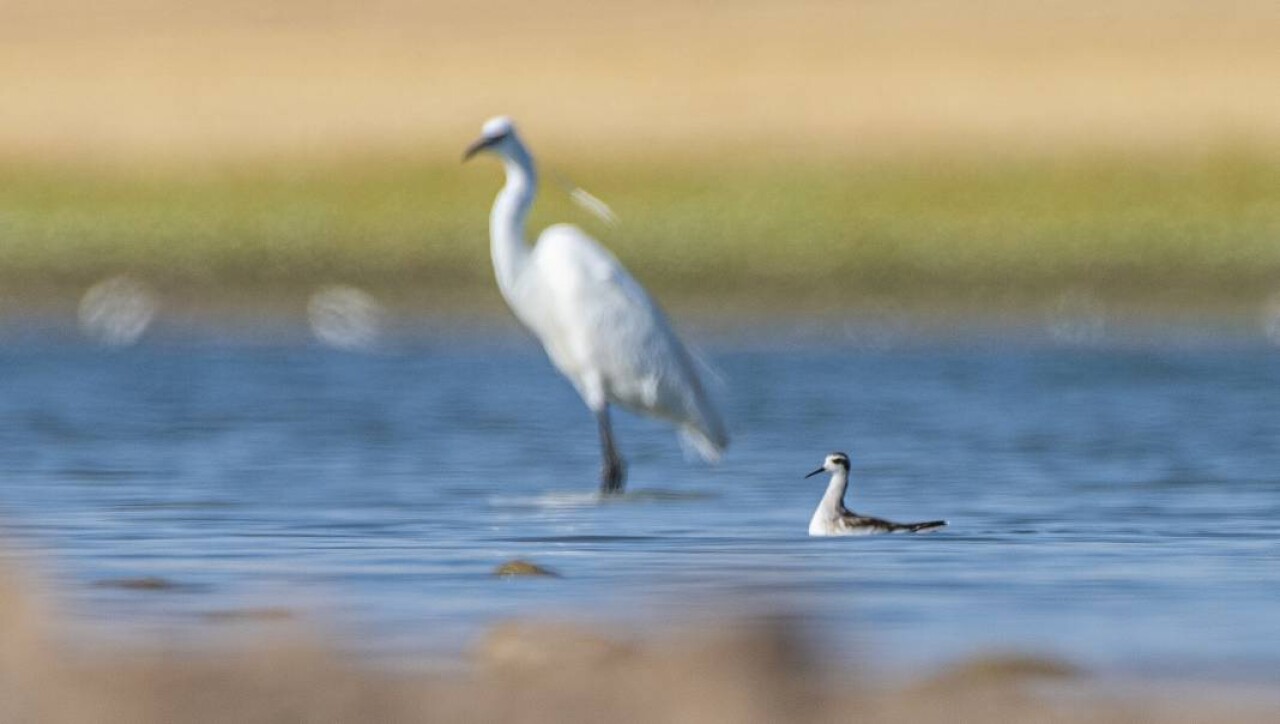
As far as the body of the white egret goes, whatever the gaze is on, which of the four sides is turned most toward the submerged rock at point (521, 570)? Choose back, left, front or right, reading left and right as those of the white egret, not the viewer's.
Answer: left

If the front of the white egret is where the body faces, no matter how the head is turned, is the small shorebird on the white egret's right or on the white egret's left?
on the white egret's left

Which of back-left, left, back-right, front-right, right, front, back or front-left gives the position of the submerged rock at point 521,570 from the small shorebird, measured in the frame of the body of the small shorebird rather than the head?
front-left

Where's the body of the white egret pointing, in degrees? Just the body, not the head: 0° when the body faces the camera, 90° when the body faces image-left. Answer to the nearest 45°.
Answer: approximately 90°

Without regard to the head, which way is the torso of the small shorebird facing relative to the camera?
to the viewer's left

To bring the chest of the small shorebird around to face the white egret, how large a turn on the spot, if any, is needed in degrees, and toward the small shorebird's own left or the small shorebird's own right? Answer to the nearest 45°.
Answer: approximately 45° to the small shorebird's own right

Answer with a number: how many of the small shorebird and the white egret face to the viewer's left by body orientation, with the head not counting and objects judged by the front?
2
